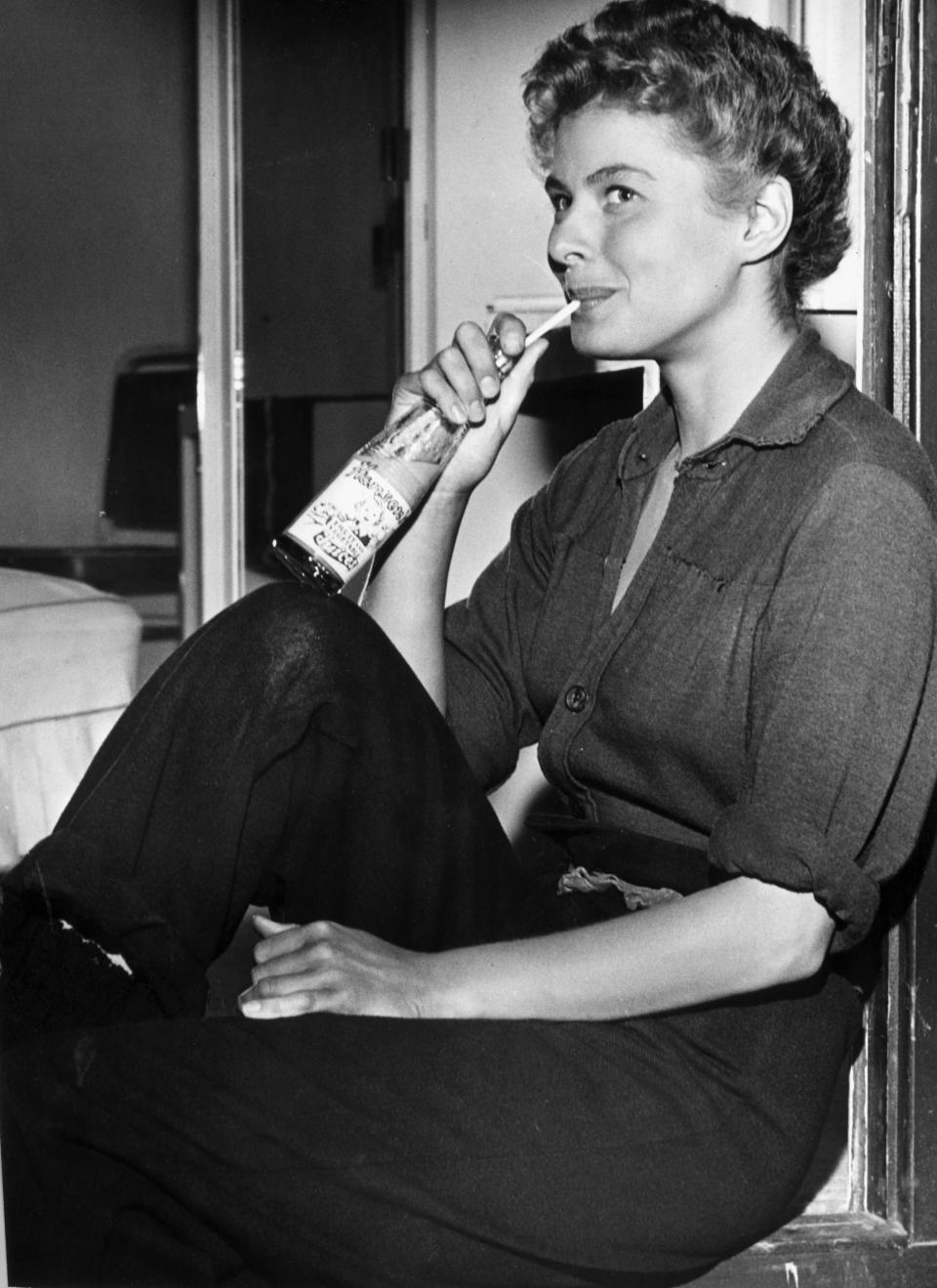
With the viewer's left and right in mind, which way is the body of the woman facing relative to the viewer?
facing the viewer and to the left of the viewer
